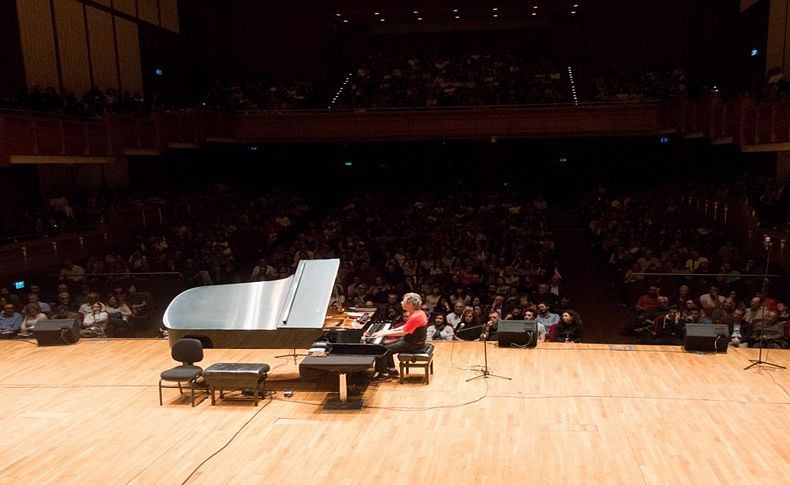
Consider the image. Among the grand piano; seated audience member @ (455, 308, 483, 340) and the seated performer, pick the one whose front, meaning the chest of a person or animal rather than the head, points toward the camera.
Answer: the seated audience member

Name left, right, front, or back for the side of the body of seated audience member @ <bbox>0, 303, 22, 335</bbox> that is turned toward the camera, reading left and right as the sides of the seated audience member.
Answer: front

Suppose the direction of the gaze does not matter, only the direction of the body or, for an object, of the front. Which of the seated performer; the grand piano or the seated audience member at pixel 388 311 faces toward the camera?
the seated audience member

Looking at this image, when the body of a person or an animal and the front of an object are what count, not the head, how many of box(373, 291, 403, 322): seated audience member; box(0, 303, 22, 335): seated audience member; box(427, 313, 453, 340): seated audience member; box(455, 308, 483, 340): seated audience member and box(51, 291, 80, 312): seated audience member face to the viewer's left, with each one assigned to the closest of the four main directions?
0

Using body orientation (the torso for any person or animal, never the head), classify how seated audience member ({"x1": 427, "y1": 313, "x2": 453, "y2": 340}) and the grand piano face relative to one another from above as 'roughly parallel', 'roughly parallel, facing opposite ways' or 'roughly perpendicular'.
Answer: roughly perpendicular

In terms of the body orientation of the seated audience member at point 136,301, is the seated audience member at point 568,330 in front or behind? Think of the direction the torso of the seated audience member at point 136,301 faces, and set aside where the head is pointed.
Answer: in front

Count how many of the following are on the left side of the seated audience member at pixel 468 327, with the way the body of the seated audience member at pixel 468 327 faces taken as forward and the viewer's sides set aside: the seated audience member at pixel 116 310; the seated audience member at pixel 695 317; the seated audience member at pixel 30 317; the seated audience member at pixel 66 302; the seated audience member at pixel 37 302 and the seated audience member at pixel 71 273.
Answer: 1

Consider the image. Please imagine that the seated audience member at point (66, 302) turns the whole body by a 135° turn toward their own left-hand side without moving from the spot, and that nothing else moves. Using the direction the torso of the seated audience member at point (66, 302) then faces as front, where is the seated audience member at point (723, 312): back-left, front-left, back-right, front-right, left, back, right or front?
right

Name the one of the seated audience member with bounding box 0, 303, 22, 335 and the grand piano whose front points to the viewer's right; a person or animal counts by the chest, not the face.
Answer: the grand piano

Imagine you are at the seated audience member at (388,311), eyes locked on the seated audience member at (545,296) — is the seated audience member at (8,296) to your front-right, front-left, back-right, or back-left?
back-left

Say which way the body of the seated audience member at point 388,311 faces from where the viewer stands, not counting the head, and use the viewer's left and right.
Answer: facing the viewer

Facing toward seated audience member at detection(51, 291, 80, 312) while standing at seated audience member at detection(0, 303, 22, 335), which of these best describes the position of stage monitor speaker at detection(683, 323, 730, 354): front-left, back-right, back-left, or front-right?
front-right

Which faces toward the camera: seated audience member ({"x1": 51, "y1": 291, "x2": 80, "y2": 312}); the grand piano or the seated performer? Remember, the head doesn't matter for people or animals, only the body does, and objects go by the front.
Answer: the seated audience member

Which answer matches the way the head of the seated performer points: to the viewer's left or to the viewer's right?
to the viewer's left

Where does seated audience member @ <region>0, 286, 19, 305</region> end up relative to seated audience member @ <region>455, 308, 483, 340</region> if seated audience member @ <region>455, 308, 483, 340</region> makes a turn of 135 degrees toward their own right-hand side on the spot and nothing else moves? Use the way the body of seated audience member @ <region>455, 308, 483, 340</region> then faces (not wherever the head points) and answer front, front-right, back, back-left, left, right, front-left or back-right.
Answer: front-left

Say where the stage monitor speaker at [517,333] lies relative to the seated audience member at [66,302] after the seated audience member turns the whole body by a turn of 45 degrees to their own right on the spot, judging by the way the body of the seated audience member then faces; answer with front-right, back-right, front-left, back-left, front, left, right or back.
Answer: left

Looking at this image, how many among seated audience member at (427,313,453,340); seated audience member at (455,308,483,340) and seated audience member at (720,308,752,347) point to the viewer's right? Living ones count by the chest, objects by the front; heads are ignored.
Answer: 0

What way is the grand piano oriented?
to the viewer's right

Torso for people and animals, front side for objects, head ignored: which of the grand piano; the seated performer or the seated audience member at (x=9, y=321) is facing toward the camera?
the seated audience member
